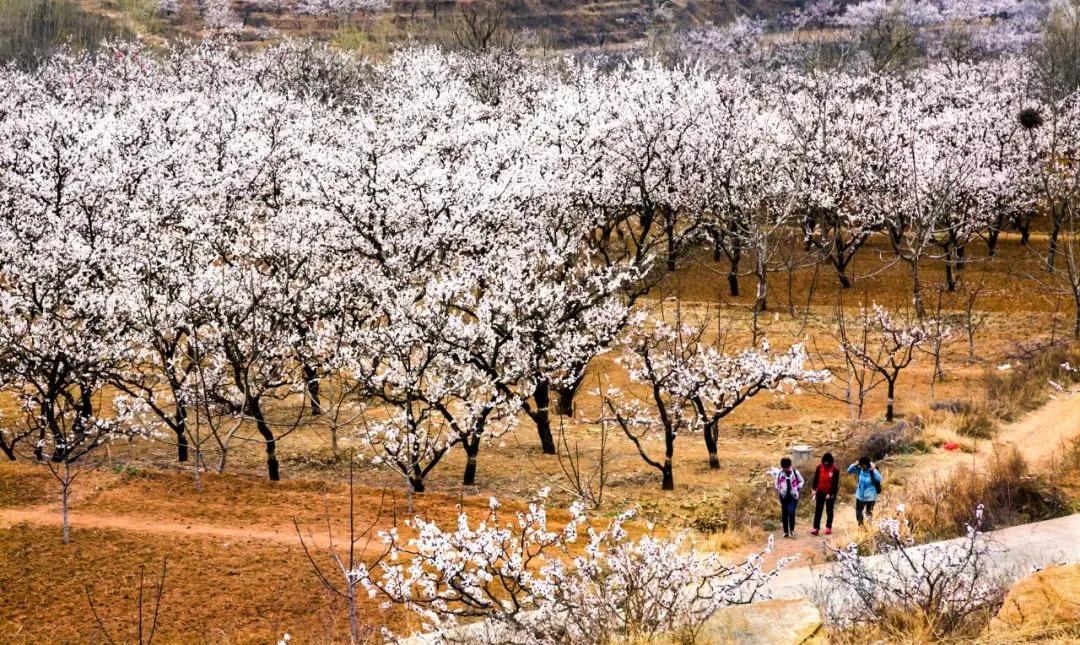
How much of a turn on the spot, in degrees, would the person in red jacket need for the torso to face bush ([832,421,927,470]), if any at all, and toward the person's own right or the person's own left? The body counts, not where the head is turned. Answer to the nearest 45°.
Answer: approximately 180°

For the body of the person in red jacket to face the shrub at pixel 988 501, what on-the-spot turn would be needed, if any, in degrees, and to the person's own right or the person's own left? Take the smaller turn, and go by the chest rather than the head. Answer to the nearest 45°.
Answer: approximately 90° to the person's own left

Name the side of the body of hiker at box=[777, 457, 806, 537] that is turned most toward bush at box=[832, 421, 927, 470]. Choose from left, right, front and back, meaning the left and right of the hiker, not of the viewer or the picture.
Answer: back

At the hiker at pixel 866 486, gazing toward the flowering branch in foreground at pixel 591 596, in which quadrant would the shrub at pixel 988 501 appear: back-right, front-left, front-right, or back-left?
back-left

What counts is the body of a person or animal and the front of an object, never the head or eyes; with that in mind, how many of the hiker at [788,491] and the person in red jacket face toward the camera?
2

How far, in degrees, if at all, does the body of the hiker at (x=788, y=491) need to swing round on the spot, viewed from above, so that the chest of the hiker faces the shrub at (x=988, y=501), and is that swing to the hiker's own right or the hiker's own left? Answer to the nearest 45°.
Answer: approximately 90° to the hiker's own left

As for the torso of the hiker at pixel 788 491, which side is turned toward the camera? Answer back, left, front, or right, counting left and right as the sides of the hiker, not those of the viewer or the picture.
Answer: front

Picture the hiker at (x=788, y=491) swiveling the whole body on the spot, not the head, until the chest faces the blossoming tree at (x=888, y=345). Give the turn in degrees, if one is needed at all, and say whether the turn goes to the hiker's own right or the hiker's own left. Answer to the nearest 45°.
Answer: approximately 180°

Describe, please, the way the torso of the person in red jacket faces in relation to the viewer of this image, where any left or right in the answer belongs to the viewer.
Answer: facing the viewer

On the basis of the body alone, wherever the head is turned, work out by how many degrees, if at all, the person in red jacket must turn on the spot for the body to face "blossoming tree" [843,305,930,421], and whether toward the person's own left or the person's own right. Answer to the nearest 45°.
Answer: approximately 180°

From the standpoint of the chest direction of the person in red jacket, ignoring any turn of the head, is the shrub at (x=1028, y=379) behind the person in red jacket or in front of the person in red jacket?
behind
